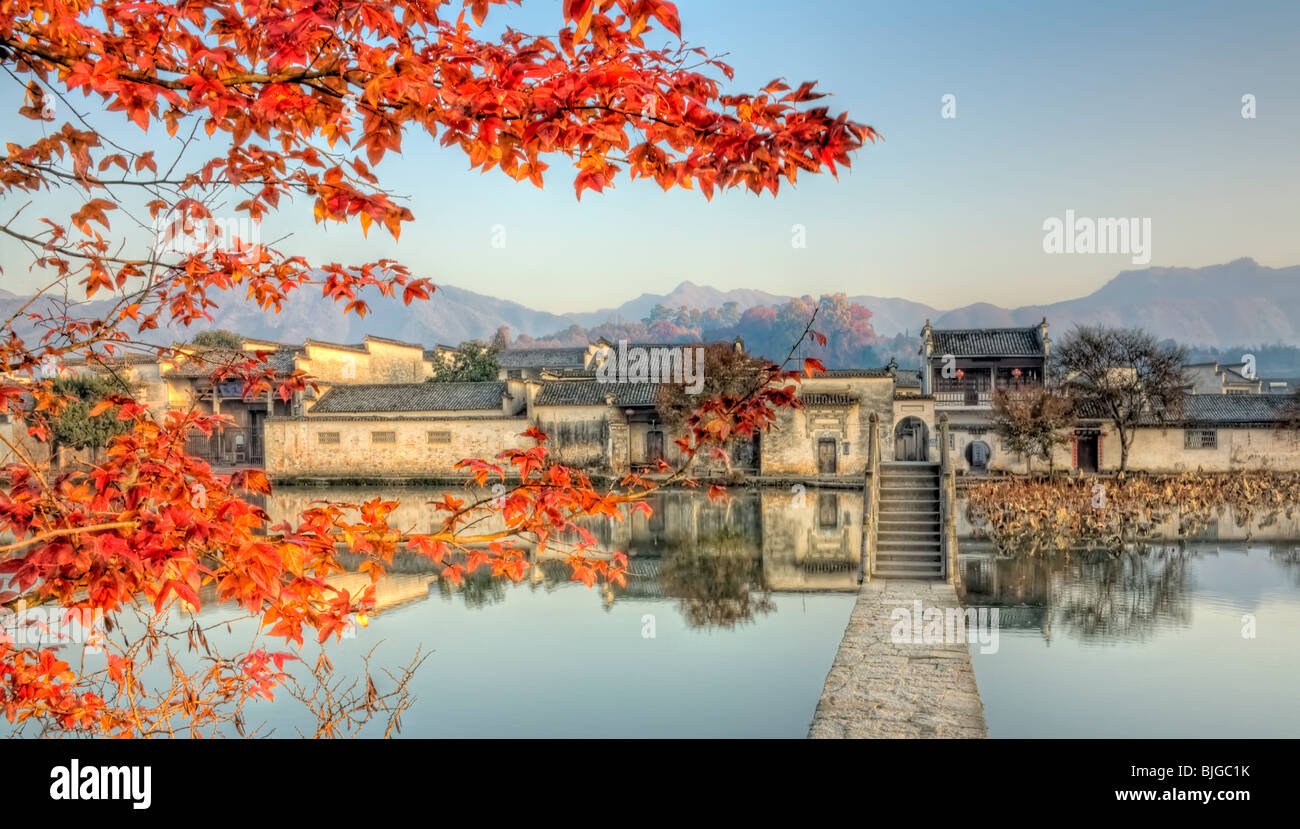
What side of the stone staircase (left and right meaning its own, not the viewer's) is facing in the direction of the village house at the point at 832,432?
back

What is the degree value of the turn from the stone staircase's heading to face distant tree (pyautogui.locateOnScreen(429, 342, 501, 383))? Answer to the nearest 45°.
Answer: approximately 135° to its right

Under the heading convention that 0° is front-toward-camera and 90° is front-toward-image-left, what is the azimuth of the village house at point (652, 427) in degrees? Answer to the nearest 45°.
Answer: approximately 0°

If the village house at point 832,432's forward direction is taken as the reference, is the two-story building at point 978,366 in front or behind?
behind

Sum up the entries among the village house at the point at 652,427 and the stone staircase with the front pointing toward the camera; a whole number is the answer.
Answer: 2

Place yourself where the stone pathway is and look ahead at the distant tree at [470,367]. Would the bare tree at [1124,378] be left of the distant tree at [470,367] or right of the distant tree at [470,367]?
right
